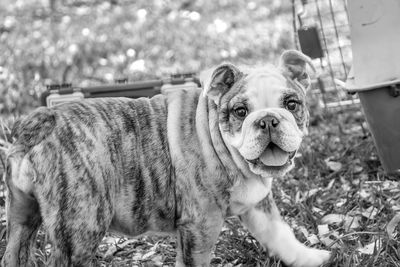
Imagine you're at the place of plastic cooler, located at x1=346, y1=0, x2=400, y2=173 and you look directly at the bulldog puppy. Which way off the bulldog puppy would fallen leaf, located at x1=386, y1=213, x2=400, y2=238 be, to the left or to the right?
left

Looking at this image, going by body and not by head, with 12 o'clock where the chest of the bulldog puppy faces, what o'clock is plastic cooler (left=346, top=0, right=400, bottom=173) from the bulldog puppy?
The plastic cooler is roughly at 11 o'clock from the bulldog puppy.

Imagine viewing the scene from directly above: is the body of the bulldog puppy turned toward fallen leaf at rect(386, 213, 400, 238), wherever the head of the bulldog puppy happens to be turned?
yes

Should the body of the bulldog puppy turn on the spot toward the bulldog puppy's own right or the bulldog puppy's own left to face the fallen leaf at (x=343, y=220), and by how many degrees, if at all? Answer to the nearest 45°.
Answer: approximately 45° to the bulldog puppy's own left

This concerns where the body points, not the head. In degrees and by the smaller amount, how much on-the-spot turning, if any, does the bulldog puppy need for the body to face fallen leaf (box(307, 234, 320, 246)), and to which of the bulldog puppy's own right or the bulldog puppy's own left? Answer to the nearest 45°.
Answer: approximately 45° to the bulldog puppy's own left

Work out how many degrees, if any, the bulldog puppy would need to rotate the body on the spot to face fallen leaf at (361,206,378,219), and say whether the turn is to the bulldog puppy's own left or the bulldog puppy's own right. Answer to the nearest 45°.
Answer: approximately 45° to the bulldog puppy's own left

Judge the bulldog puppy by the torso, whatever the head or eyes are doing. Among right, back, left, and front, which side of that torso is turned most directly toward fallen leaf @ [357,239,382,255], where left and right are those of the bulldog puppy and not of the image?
front

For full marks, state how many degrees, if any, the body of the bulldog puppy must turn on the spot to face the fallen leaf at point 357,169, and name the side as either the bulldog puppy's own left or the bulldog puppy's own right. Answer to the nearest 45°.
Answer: approximately 45° to the bulldog puppy's own left

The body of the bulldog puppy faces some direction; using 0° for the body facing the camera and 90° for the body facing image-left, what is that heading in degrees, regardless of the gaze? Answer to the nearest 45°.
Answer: approximately 270°
